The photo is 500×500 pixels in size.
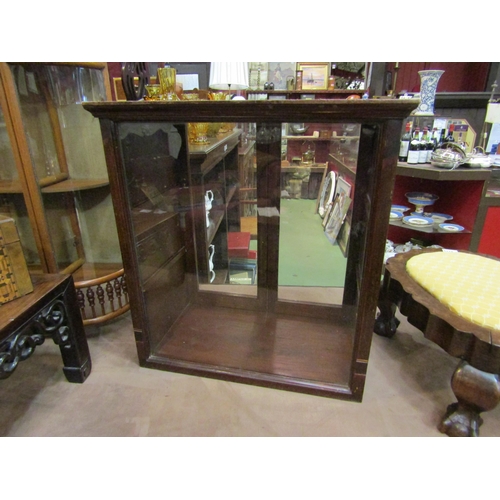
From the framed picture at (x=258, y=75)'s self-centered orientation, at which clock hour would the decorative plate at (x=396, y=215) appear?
The decorative plate is roughly at 11 o'clock from the framed picture.

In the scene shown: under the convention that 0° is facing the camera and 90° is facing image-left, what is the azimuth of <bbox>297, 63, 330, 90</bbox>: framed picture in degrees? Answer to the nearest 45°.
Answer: approximately 0°

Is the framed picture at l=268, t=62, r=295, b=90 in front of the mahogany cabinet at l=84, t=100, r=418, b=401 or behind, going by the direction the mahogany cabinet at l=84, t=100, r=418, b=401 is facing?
behind

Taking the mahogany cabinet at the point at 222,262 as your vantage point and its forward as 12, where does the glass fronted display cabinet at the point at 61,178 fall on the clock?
The glass fronted display cabinet is roughly at 4 o'clock from the mahogany cabinet.

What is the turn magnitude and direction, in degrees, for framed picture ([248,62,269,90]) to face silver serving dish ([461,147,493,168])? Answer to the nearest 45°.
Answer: approximately 45° to its left
